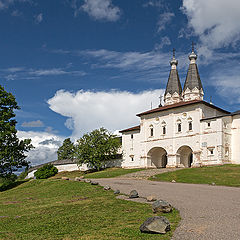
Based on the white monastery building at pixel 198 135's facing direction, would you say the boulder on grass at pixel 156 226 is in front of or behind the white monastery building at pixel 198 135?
in front

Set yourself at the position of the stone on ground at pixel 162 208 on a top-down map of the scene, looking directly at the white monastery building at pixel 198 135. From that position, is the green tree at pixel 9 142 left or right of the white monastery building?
left

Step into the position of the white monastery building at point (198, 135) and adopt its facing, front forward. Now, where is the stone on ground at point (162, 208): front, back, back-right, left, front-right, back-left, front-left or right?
front-left

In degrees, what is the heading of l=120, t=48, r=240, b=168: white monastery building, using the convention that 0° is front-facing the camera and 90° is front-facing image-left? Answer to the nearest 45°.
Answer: approximately 45°

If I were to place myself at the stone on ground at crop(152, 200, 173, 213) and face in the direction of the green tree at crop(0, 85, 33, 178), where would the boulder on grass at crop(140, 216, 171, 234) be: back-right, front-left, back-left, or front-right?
back-left
